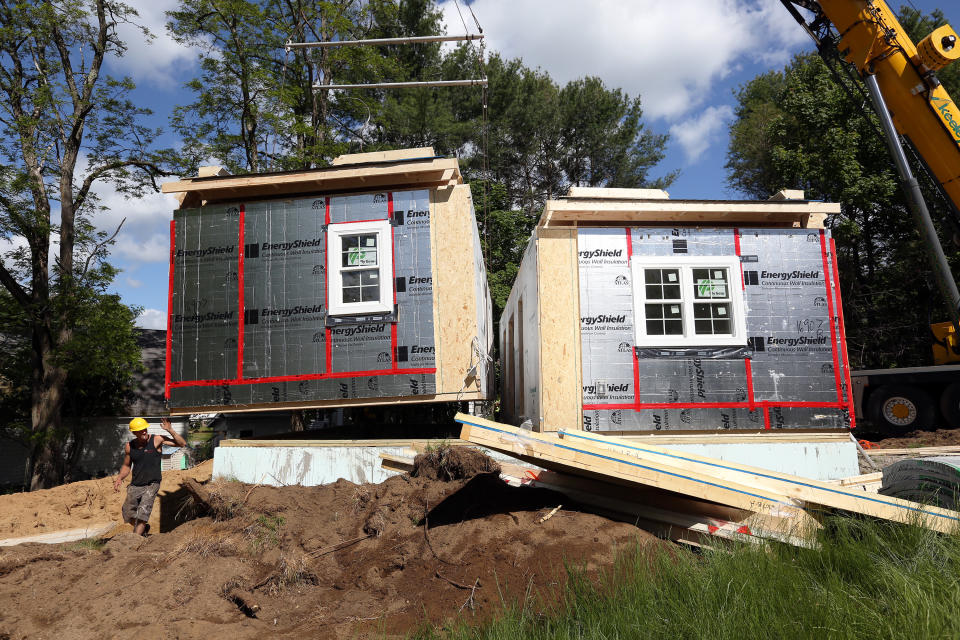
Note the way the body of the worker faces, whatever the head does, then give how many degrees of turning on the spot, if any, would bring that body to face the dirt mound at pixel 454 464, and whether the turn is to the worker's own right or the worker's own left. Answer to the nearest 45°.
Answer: approximately 45° to the worker's own left

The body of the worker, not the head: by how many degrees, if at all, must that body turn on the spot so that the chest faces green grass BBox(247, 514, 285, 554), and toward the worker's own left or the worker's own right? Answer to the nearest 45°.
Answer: approximately 45° to the worker's own left

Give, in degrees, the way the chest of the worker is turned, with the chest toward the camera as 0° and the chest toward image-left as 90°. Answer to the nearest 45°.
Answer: approximately 0°

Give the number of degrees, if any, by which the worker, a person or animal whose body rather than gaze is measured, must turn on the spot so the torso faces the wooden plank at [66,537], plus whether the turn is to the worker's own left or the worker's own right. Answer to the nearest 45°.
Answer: approximately 135° to the worker's own right

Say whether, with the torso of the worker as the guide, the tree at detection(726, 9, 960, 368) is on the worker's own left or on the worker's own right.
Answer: on the worker's own left

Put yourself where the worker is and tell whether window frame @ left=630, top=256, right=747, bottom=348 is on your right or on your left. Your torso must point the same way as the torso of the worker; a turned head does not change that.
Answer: on your left
